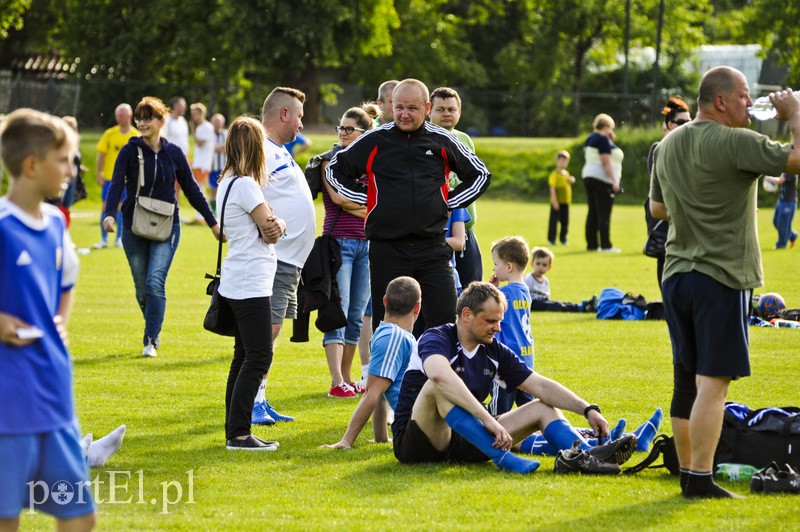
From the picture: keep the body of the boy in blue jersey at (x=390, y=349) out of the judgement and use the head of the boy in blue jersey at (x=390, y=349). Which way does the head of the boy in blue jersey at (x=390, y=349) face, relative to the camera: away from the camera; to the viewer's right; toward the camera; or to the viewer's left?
away from the camera

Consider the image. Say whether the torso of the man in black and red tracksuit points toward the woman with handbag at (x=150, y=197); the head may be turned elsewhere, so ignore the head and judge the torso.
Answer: no

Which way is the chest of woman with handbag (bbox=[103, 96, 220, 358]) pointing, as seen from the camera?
toward the camera

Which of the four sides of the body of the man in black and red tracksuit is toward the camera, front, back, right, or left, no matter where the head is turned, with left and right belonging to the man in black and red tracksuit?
front

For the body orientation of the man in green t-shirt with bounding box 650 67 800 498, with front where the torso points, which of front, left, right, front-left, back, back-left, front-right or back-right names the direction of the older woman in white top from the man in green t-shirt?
front-left

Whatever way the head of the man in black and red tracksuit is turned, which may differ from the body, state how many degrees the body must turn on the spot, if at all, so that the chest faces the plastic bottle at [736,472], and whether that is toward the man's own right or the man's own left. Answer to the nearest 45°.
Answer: approximately 45° to the man's own left

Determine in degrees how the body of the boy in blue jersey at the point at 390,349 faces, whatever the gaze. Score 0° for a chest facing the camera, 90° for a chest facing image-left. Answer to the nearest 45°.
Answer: approximately 225°

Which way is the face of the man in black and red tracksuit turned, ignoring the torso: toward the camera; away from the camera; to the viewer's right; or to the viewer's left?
toward the camera

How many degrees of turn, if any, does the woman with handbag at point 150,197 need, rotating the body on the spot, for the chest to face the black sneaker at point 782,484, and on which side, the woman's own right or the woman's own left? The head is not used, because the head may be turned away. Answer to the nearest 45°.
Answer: approximately 45° to the woman's own left

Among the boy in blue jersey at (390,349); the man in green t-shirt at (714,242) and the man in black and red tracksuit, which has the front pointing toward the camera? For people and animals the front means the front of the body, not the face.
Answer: the man in black and red tracksuit

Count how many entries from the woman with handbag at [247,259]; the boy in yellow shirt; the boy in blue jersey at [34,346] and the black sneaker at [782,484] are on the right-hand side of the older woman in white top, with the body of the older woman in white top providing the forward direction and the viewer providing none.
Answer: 3

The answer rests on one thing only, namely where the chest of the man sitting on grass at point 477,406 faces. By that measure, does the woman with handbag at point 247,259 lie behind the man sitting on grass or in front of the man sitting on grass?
behind

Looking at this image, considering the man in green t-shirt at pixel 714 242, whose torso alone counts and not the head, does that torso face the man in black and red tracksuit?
no

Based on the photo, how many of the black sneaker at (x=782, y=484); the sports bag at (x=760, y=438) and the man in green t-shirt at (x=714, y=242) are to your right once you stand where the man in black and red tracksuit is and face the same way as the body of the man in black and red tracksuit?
0

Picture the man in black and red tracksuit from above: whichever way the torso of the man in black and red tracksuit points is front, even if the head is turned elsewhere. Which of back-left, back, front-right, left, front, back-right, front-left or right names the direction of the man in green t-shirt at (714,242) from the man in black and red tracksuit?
front-left
